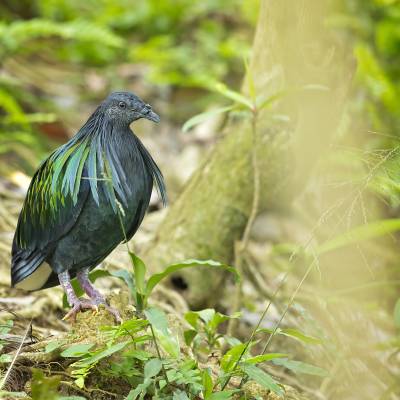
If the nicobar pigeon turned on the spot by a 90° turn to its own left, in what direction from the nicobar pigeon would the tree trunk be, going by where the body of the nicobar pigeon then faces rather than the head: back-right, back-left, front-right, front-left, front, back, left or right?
front

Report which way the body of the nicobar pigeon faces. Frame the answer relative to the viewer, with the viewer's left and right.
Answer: facing the viewer and to the right of the viewer

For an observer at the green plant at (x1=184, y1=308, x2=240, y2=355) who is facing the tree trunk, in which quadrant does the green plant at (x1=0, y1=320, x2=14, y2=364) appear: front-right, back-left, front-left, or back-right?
back-left

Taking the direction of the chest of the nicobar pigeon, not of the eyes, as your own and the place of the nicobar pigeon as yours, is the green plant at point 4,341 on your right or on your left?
on your right
